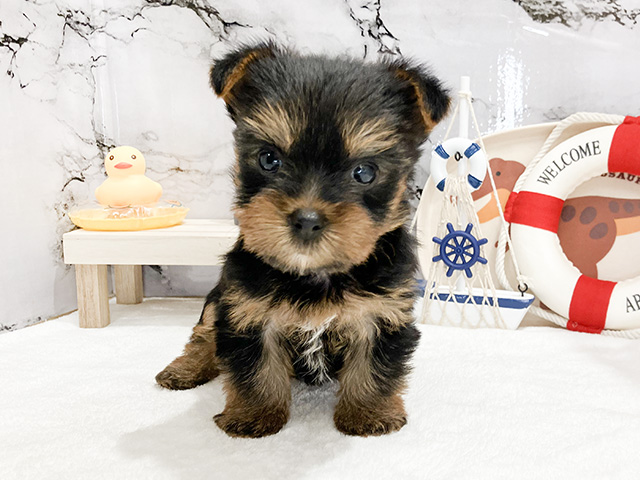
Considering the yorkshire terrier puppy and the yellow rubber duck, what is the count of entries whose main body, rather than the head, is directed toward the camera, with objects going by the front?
2

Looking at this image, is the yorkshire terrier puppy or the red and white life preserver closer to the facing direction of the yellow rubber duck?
the yorkshire terrier puppy

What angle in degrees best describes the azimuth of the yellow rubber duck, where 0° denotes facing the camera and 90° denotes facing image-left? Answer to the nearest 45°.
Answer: approximately 0°

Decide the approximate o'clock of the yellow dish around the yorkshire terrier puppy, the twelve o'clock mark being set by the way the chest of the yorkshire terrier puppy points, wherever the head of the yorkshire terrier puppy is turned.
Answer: The yellow dish is roughly at 5 o'clock from the yorkshire terrier puppy.

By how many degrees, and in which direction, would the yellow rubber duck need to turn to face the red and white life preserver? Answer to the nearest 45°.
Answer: approximately 45° to its left

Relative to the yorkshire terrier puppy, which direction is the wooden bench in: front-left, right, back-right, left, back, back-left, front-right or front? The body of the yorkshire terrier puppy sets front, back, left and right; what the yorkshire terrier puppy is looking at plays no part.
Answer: back-right
